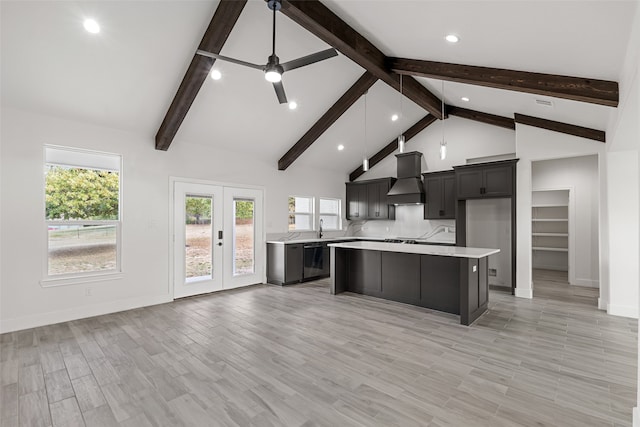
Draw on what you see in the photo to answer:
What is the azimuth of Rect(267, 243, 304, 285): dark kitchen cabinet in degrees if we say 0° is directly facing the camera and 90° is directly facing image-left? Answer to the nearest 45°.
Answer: approximately 315°

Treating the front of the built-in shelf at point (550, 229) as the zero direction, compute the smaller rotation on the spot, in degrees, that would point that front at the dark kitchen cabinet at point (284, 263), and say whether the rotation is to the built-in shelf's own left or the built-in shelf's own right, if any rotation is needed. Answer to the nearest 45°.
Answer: approximately 45° to the built-in shelf's own right

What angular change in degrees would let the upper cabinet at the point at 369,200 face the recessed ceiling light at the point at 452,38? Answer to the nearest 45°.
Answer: approximately 45° to its left

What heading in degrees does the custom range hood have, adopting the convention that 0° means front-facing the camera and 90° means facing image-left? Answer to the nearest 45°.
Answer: approximately 45°

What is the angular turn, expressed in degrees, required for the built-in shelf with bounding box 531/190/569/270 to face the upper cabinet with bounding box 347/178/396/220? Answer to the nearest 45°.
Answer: approximately 45° to its right

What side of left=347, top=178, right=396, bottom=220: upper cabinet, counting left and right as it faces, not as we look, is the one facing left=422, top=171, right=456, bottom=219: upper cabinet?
left

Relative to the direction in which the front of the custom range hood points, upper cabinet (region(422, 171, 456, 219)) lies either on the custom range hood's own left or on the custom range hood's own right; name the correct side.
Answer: on the custom range hood's own left

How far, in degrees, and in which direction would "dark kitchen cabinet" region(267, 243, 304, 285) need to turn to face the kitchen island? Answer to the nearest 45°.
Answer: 0° — it already faces it
